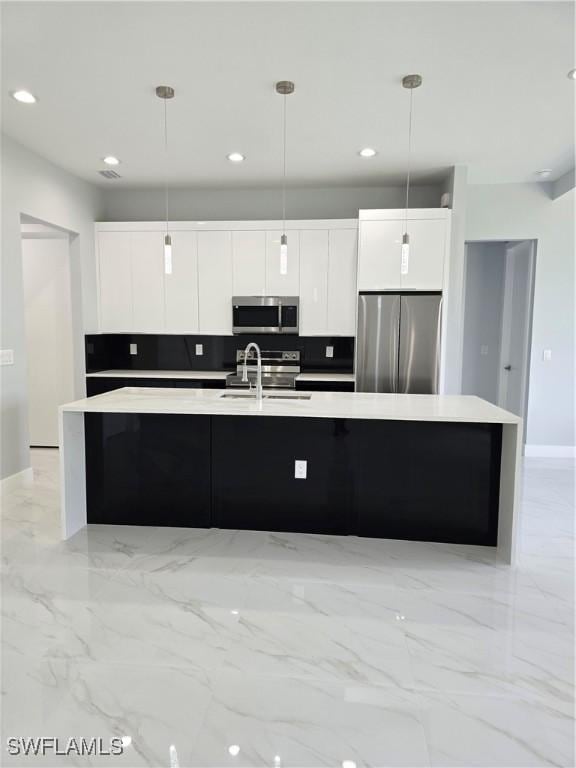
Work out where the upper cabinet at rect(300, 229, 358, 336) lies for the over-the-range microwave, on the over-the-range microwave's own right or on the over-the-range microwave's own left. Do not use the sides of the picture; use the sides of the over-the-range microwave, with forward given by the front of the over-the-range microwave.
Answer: on the over-the-range microwave's own left

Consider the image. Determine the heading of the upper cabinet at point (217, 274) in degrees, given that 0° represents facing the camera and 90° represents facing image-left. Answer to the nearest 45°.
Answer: approximately 0°

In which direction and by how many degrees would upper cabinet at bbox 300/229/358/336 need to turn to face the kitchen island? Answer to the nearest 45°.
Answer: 0° — it already faces it

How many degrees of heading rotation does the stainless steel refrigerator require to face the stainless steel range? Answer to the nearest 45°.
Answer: approximately 90° to its right

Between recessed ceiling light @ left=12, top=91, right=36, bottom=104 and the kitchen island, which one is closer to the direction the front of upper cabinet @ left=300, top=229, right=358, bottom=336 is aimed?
the kitchen island

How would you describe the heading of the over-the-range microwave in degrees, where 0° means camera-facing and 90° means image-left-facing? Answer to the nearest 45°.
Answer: approximately 0°
